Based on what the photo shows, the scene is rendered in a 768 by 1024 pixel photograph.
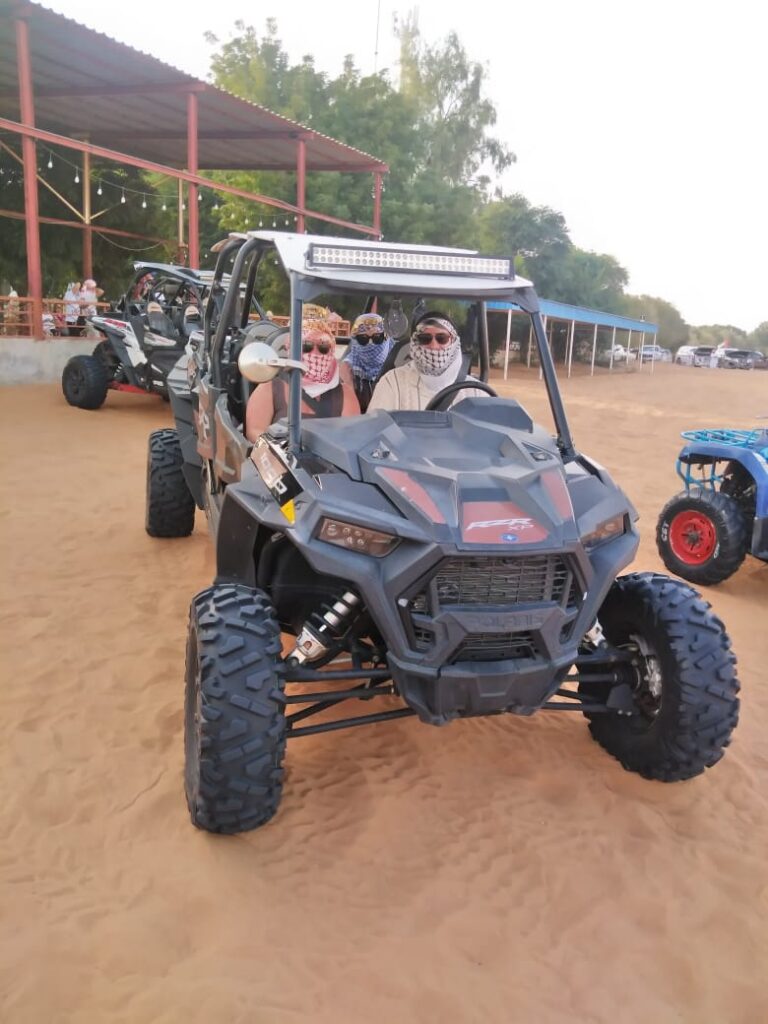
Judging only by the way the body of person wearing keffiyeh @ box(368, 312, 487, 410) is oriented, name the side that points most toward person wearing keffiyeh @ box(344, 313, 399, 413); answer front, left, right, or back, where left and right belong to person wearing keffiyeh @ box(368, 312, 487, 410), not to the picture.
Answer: back

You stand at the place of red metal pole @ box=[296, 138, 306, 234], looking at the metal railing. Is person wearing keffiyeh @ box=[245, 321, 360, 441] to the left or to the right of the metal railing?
left

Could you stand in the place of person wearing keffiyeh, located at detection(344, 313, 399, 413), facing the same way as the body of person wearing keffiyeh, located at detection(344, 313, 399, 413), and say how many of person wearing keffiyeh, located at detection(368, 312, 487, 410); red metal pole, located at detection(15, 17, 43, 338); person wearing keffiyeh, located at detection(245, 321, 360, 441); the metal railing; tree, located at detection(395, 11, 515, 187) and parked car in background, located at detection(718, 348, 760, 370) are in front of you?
2

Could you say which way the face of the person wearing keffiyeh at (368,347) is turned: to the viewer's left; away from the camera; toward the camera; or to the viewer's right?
toward the camera

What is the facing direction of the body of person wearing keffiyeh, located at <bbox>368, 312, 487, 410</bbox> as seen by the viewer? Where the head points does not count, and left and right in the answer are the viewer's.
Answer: facing the viewer

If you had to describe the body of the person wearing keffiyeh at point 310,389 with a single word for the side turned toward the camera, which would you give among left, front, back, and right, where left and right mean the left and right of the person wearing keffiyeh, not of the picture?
front

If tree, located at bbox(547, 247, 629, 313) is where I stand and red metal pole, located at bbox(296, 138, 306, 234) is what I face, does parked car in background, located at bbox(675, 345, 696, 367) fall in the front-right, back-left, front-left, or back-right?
back-left

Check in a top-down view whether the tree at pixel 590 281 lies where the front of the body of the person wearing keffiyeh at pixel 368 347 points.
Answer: no

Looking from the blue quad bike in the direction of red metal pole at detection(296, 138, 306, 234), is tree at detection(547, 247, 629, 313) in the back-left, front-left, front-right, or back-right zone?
front-right

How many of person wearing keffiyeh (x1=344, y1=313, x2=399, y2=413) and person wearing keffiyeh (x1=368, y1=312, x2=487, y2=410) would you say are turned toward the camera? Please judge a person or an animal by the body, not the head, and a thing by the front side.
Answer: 2

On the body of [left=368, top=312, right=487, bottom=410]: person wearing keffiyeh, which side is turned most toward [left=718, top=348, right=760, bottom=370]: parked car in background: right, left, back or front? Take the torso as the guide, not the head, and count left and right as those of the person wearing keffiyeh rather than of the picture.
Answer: back

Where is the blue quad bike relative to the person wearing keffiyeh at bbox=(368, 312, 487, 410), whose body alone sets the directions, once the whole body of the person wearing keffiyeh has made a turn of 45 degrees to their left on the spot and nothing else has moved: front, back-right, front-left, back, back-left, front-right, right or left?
left

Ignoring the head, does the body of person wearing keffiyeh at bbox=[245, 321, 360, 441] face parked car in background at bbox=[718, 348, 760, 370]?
no

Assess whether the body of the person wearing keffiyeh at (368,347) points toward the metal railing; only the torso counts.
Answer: no

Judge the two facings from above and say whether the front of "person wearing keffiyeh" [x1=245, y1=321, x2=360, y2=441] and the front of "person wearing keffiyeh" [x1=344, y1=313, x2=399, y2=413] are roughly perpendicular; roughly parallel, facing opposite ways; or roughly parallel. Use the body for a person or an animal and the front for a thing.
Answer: roughly parallel

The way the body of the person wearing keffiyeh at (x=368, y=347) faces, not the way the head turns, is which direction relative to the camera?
toward the camera

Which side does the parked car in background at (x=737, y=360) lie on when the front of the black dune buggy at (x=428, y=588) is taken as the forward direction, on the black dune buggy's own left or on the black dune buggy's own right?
on the black dune buggy's own left

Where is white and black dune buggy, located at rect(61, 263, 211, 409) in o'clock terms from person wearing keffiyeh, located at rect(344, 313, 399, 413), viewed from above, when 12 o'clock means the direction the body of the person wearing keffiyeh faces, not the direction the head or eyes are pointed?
The white and black dune buggy is roughly at 5 o'clock from the person wearing keffiyeh.
